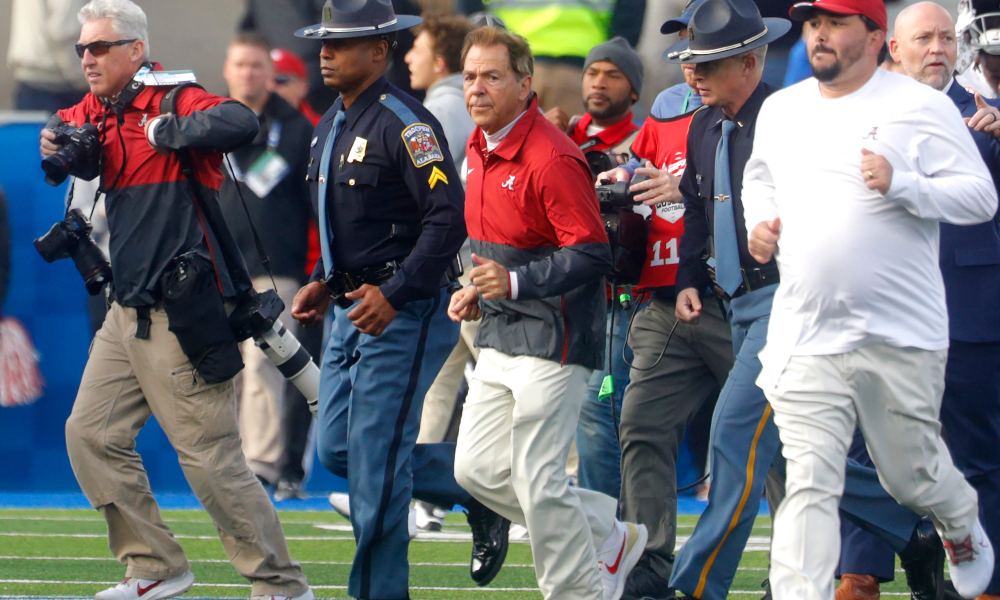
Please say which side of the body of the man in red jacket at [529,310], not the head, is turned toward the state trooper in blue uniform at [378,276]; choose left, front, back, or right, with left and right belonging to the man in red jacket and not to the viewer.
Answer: right

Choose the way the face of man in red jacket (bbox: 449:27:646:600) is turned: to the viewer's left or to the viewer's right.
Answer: to the viewer's left

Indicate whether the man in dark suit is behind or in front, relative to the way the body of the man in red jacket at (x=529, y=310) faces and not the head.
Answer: behind

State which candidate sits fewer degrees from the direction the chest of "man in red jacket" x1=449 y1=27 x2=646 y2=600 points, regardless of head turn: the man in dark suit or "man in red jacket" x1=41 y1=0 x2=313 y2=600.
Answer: the man in red jacket
